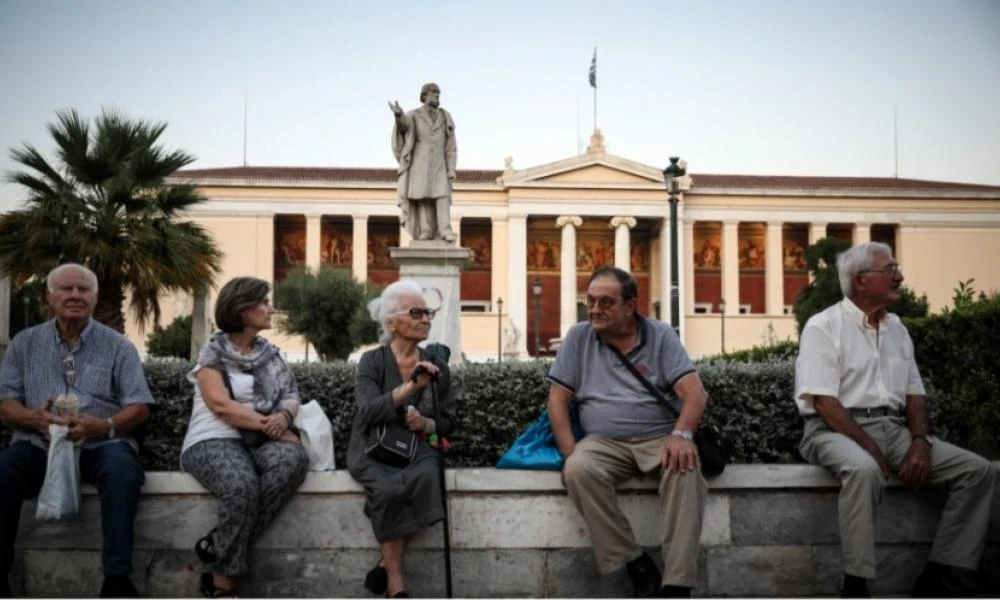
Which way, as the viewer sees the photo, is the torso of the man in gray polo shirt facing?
toward the camera

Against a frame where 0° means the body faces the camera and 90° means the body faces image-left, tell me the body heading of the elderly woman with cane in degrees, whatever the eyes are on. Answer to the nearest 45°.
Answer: approximately 315°

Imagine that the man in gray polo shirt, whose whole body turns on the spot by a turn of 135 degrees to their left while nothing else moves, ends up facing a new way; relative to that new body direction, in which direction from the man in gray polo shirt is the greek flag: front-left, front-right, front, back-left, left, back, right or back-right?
front-left

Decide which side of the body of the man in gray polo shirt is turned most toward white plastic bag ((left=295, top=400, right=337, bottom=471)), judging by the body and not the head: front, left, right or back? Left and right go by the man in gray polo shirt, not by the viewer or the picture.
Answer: right

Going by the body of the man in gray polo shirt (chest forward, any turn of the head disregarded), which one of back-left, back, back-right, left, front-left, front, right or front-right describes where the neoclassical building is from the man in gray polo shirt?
back

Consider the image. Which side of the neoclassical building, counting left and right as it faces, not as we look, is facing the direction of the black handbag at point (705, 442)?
front

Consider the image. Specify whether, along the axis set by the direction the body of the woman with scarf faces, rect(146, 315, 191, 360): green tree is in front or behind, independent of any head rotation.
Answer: behind

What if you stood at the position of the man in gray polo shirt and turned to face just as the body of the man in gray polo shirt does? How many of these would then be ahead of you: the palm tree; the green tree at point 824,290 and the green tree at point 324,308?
0

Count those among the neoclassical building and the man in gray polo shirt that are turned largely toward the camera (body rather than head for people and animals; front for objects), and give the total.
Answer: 2

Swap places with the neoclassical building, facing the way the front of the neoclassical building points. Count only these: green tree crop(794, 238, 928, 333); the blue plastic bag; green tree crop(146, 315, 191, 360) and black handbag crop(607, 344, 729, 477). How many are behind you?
0

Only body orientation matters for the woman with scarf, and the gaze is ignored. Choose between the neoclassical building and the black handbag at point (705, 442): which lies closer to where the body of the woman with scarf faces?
the black handbag

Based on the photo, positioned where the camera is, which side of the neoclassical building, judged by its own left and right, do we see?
front

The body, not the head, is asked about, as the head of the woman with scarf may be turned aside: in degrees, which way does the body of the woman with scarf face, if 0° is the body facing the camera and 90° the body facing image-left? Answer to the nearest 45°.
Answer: approximately 315°

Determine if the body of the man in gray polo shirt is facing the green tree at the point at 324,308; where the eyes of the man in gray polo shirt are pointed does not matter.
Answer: no
